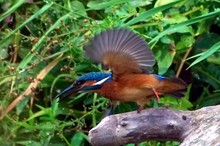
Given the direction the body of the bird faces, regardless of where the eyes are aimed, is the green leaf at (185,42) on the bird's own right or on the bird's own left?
on the bird's own right

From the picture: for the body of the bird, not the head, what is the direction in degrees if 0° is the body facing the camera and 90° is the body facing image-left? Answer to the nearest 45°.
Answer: approximately 90°
